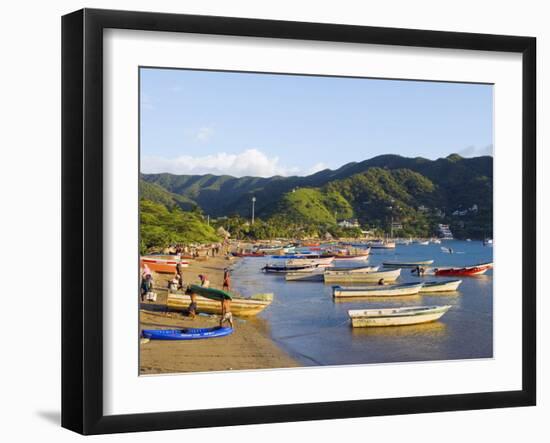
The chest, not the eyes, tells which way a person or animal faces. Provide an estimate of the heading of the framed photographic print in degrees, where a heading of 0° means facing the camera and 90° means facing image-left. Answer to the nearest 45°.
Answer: approximately 315°
